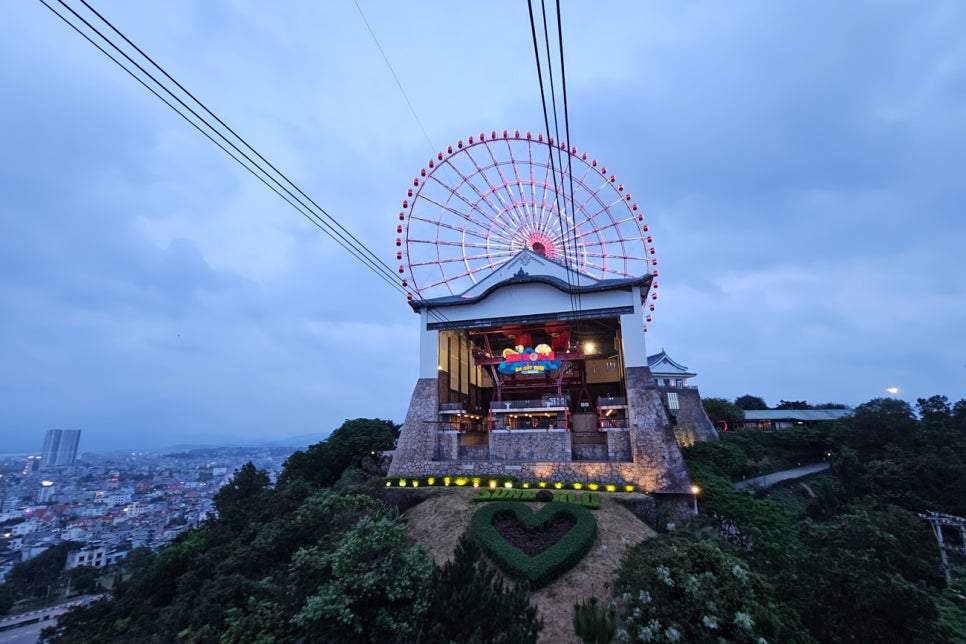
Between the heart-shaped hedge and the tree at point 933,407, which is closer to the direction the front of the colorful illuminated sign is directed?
the heart-shaped hedge

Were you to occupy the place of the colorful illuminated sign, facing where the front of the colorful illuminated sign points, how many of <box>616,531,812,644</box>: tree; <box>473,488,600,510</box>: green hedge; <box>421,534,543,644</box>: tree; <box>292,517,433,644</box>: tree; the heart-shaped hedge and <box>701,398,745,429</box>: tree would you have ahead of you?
5

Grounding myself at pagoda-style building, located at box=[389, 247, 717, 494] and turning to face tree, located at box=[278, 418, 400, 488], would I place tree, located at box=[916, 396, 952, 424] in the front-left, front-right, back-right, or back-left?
back-right

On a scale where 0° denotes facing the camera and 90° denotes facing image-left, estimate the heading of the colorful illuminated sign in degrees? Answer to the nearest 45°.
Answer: approximately 0°

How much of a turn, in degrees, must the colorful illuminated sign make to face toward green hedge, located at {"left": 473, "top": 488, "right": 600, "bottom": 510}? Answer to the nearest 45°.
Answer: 0° — it already faces it

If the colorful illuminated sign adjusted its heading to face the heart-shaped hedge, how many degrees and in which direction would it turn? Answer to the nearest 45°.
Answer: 0° — it already faces it

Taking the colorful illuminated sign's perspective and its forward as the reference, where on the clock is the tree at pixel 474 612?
The tree is roughly at 12 o'clock from the colorful illuminated sign.

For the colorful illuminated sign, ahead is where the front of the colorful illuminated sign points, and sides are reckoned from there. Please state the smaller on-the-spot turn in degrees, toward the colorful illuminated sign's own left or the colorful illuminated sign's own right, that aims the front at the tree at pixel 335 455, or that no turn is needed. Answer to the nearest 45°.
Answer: approximately 90° to the colorful illuminated sign's own right

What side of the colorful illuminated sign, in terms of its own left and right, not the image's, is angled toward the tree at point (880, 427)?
left

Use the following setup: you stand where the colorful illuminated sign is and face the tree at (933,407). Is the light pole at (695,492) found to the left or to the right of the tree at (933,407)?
right
